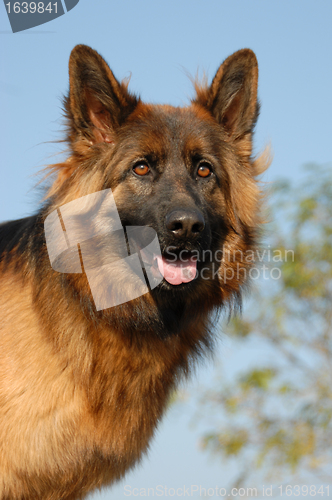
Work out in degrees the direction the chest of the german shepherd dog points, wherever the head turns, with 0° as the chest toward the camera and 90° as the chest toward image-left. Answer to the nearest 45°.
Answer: approximately 315°
